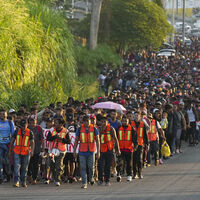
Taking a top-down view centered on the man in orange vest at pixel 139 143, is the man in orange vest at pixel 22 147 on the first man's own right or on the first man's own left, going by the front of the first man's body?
on the first man's own right

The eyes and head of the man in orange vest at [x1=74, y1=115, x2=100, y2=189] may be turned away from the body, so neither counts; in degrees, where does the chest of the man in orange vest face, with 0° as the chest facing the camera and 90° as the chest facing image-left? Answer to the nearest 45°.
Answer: approximately 0°

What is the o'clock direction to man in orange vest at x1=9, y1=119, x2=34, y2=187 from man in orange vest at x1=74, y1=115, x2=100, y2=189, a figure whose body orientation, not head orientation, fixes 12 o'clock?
man in orange vest at x1=9, y1=119, x2=34, y2=187 is roughly at 3 o'clock from man in orange vest at x1=74, y1=115, x2=100, y2=189.

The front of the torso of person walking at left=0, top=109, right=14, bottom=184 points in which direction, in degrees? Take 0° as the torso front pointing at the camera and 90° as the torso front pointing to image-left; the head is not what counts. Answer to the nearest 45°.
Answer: approximately 0°

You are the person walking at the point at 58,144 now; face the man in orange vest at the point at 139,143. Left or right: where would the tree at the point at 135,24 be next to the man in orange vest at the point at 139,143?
left
